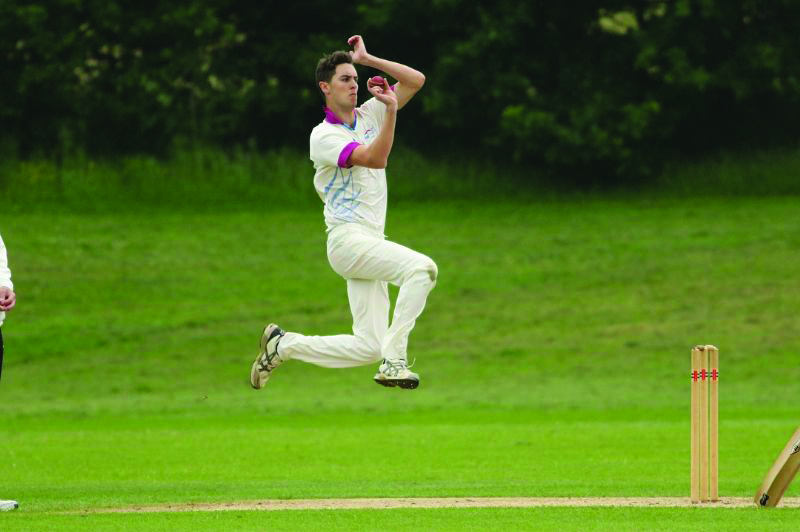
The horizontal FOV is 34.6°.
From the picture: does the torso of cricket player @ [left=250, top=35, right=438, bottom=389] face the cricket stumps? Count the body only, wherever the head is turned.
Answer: no

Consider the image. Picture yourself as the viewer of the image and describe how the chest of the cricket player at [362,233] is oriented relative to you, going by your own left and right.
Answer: facing the viewer and to the right of the viewer
